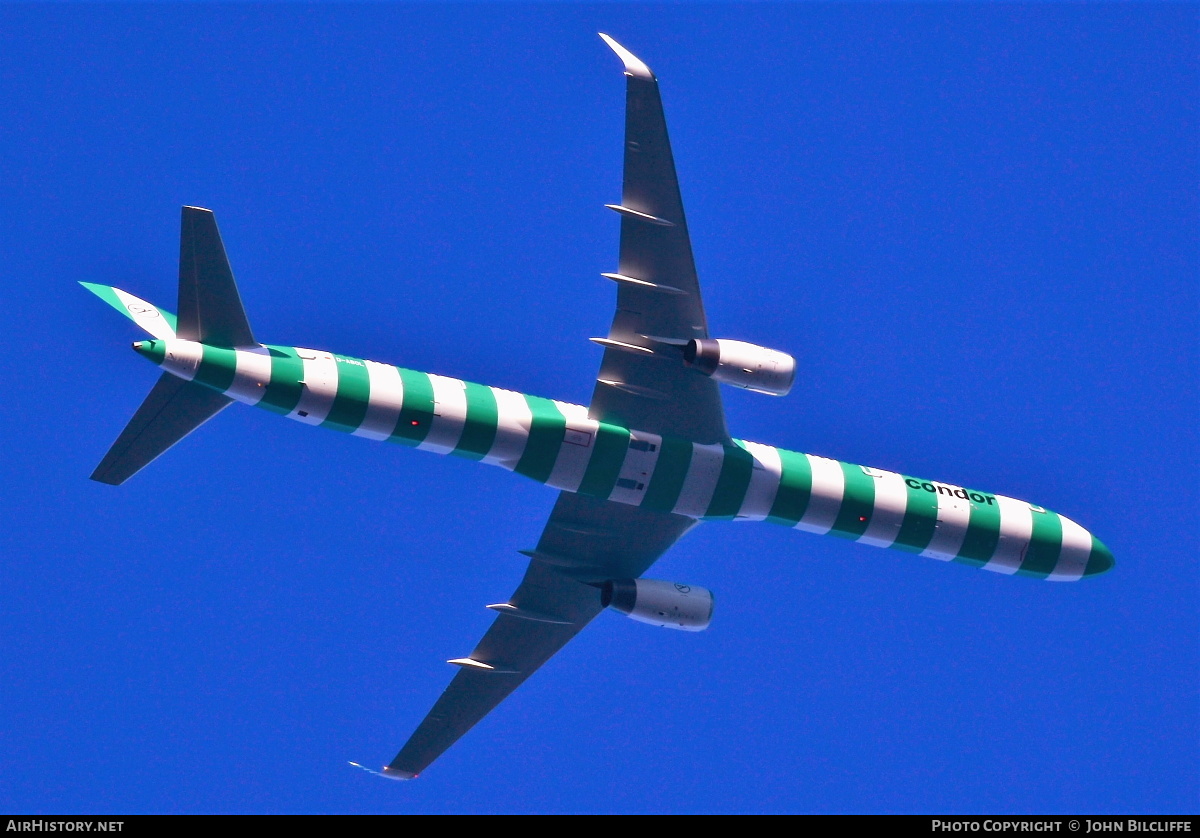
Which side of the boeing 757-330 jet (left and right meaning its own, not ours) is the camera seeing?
right
